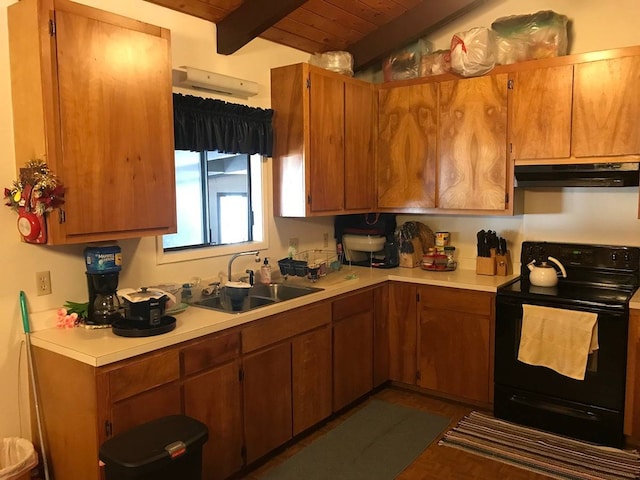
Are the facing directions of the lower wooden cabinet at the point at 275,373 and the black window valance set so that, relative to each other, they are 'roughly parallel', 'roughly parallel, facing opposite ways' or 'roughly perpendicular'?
roughly parallel

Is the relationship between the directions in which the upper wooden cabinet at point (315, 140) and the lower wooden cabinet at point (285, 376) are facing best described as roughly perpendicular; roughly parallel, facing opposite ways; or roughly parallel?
roughly parallel

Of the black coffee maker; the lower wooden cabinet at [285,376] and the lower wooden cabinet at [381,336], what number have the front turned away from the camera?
0

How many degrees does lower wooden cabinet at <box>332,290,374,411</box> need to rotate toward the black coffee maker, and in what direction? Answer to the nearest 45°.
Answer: approximately 90° to its right

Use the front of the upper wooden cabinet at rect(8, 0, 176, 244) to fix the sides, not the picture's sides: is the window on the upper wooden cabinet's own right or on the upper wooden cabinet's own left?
on the upper wooden cabinet's own left

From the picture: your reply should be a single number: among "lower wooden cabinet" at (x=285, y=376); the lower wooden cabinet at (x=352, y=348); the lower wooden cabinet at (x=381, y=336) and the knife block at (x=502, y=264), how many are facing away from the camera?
0

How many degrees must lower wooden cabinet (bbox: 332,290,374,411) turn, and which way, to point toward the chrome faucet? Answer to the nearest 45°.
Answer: approximately 135° to its right

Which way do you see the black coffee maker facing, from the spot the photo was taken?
facing the viewer and to the right of the viewer

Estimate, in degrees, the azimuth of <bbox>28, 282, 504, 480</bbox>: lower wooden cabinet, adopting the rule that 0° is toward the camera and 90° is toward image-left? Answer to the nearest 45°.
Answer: approximately 315°

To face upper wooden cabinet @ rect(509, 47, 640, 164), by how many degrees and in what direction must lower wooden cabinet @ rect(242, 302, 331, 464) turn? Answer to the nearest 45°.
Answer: approximately 45° to its left

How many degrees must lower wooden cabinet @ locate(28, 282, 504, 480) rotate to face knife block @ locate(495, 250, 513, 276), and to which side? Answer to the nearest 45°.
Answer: approximately 90° to its left

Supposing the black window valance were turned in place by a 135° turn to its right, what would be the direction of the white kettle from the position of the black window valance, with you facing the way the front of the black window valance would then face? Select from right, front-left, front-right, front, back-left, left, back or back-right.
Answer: back

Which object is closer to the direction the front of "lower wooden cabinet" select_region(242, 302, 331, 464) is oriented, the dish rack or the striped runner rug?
the striped runner rug
